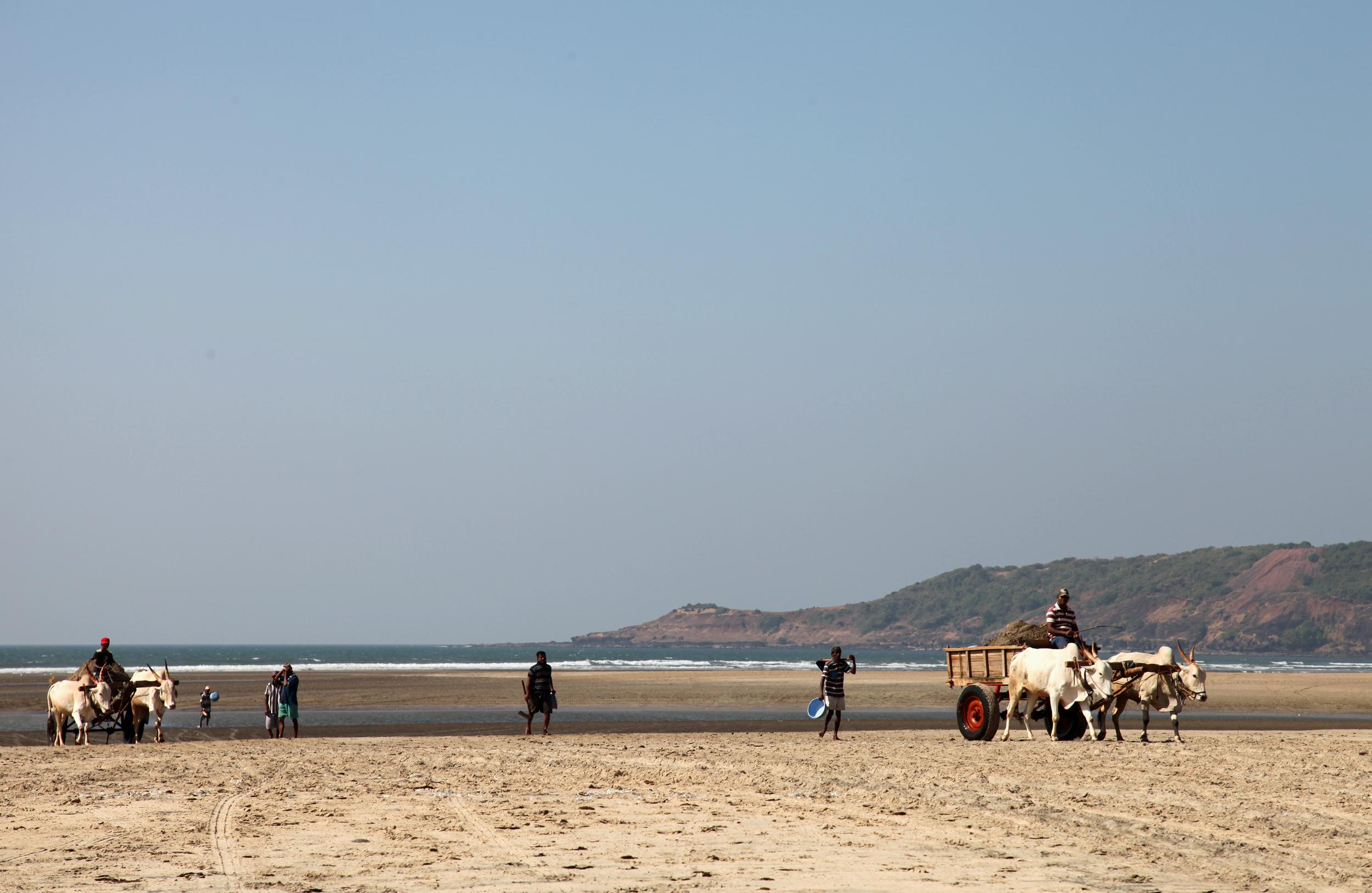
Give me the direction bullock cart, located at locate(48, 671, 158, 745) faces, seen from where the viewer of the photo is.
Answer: facing the viewer and to the right of the viewer

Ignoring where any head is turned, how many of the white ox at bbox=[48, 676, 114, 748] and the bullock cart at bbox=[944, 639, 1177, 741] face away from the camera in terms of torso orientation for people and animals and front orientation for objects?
0

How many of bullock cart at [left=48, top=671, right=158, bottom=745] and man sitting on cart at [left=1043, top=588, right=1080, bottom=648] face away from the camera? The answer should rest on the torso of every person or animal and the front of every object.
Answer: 0

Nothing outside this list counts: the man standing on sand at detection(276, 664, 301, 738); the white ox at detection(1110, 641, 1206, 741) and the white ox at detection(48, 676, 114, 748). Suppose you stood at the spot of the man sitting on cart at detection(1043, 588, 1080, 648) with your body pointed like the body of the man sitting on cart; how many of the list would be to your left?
1

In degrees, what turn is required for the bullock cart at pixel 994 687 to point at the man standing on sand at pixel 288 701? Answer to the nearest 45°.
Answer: approximately 135° to its right

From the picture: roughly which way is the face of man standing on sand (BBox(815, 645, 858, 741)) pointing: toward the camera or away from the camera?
toward the camera

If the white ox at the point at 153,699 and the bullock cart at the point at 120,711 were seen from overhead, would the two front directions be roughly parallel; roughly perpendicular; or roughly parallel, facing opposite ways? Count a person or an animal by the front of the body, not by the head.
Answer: roughly parallel

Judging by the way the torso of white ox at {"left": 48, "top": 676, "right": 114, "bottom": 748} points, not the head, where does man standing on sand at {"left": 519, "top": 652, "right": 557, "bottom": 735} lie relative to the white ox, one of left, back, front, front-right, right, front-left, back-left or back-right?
front-left

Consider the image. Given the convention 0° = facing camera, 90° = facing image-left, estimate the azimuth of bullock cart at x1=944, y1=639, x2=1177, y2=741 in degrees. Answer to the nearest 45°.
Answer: approximately 315°

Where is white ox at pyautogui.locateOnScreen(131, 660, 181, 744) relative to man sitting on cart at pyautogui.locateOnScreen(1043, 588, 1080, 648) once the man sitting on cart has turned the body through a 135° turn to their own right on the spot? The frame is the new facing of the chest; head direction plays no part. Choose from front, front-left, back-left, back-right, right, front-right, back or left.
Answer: front

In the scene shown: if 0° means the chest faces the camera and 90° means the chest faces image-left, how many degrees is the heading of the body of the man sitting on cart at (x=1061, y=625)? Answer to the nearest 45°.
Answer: approximately 315°

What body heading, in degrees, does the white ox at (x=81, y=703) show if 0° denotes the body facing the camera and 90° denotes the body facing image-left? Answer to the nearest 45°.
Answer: approximately 315°
